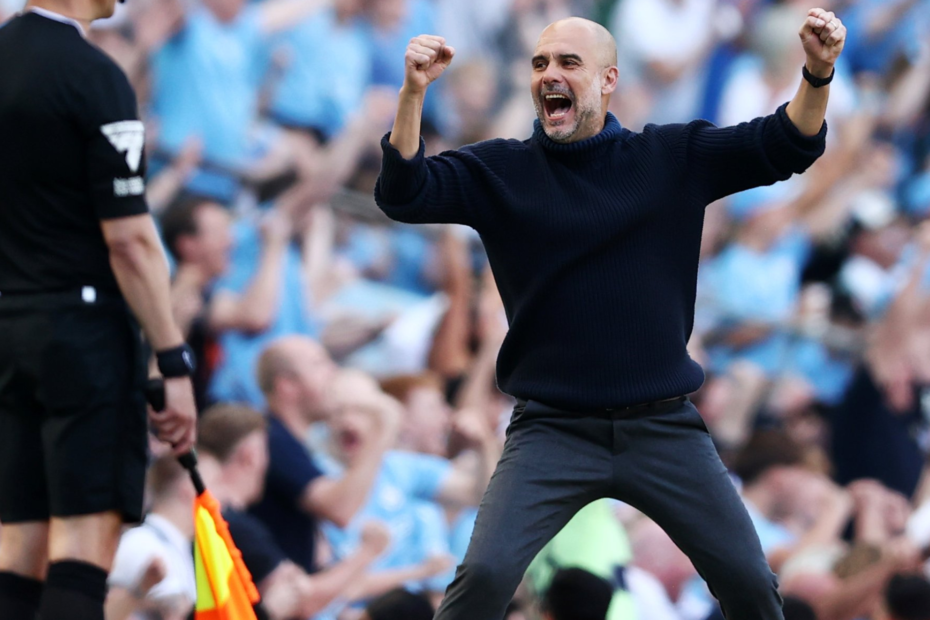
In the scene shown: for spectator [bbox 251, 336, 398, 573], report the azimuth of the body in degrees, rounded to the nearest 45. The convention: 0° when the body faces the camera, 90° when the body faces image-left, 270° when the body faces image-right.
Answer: approximately 270°

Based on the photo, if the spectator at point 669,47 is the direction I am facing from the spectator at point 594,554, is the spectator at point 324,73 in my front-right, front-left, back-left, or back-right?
front-left

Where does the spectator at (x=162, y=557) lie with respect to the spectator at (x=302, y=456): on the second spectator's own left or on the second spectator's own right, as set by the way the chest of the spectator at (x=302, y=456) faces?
on the second spectator's own right

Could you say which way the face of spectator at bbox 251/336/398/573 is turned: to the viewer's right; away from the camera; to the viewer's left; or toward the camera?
to the viewer's right

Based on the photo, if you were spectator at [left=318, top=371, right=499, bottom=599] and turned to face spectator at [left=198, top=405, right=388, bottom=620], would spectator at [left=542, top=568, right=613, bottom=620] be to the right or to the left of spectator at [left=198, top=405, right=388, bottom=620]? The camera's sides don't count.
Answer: left

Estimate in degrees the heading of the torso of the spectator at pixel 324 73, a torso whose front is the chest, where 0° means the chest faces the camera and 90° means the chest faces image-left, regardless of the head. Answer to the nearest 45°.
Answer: approximately 315°

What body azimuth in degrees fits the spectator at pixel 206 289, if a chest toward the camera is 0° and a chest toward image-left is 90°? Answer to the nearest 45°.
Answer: approximately 270°

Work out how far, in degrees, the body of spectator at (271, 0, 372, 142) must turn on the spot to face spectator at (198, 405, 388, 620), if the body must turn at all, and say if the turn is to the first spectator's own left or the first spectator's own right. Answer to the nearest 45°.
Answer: approximately 45° to the first spectator's own right

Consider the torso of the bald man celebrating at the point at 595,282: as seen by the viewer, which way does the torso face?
toward the camera
